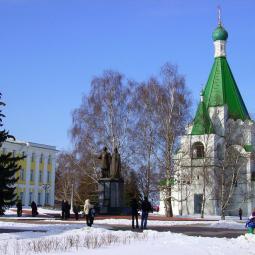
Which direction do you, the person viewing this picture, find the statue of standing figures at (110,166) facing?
facing the viewer
